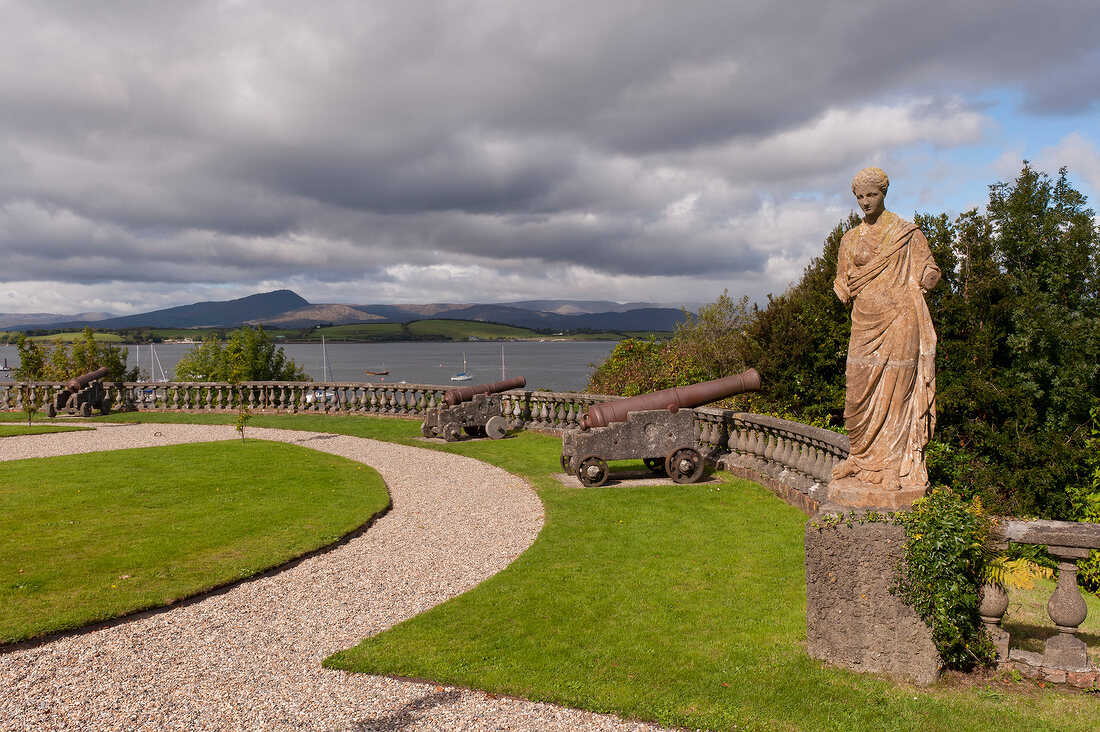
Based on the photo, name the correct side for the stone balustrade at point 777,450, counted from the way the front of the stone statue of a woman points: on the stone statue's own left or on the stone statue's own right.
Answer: on the stone statue's own right

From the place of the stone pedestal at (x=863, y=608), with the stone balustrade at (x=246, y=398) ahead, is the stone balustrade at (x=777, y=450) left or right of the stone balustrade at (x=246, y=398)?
right

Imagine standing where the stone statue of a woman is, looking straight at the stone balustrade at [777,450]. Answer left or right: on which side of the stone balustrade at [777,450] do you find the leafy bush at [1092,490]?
right

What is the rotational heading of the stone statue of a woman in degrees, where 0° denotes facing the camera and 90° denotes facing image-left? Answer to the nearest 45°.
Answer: approximately 45°
